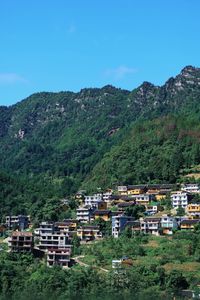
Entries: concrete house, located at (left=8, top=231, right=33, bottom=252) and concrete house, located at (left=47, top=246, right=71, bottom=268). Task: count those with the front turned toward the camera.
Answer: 2

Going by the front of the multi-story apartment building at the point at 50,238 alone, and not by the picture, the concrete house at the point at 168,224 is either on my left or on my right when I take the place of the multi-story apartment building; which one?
on my left

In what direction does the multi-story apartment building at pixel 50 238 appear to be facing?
toward the camera

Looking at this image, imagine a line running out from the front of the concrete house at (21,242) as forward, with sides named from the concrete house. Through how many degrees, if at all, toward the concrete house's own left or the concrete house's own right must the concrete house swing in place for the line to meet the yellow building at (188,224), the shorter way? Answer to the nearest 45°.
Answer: approximately 90° to the concrete house's own left

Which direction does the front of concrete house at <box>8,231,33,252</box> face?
toward the camera

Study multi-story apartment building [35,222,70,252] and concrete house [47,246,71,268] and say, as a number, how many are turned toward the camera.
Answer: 2

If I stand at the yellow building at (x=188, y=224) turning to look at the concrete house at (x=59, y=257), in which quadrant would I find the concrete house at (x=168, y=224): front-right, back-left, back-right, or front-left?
front-right

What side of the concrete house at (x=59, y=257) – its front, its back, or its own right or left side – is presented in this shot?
front

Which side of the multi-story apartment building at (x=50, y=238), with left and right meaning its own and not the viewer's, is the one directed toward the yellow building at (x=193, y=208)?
left
